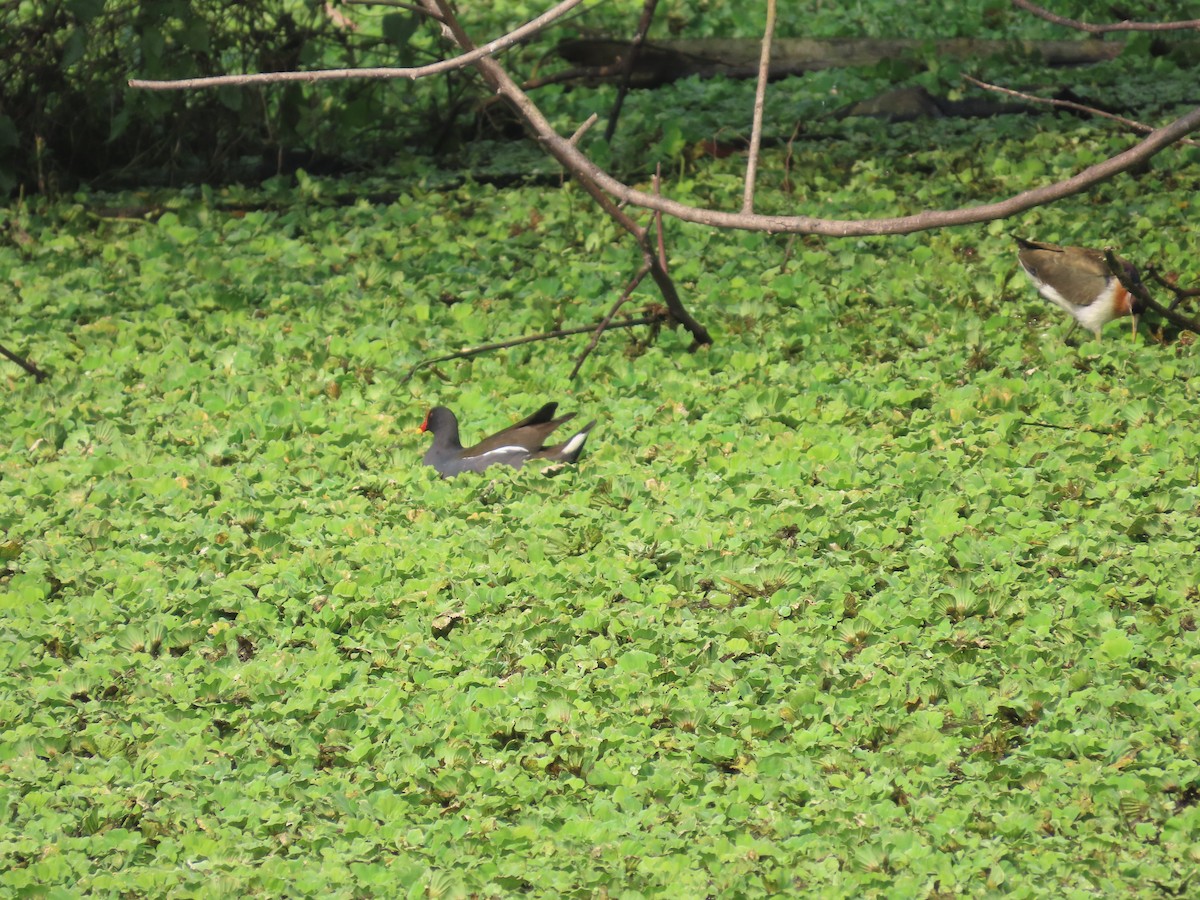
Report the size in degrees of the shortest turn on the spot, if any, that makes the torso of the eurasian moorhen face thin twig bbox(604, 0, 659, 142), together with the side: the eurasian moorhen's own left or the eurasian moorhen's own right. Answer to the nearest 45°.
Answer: approximately 90° to the eurasian moorhen's own right

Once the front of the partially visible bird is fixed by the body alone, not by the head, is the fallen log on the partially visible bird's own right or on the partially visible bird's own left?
on the partially visible bird's own left

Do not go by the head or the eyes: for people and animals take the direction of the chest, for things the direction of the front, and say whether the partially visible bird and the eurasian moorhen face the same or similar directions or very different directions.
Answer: very different directions

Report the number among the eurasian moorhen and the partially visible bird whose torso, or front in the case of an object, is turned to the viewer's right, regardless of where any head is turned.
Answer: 1

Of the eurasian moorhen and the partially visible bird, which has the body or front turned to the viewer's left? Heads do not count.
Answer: the eurasian moorhen

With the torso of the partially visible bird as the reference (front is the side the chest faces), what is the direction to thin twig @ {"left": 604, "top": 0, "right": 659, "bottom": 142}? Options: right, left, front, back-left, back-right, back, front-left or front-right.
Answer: back-left

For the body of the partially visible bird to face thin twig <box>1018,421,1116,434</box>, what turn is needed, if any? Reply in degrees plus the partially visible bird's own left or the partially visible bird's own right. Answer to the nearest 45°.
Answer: approximately 90° to the partially visible bird's own right

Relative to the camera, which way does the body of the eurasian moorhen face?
to the viewer's left

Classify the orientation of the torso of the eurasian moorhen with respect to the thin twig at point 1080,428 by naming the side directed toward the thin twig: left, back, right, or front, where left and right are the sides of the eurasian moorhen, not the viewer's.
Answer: back

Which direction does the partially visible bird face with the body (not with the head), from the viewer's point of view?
to the viewer's right

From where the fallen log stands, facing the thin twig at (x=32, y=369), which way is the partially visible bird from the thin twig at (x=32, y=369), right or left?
left
